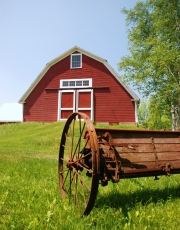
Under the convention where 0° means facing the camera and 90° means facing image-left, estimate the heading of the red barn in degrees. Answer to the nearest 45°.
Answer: approximately 0°

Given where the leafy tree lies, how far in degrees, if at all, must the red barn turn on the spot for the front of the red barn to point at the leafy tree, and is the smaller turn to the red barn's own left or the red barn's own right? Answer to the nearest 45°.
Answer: approximately 90° to the red barn's own left
